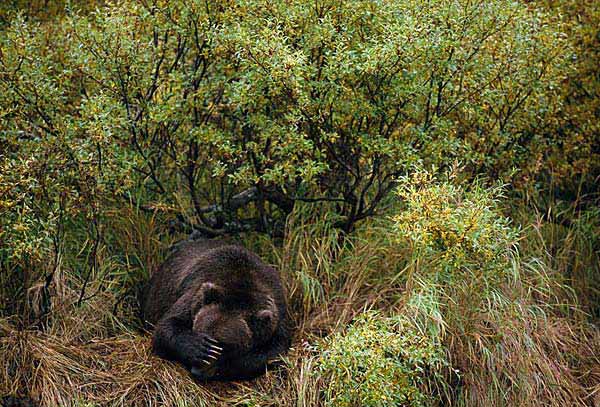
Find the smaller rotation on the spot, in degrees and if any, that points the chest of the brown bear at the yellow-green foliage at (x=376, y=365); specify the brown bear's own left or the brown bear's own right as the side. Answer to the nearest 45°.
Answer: approximately 45° to the brown bear's own left

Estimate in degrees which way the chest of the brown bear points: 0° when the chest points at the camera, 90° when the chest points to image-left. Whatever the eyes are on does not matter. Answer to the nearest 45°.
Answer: approximately 0°
